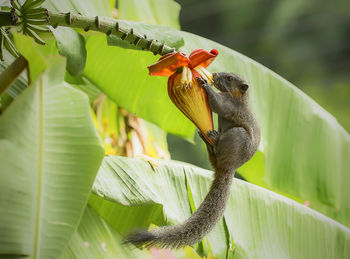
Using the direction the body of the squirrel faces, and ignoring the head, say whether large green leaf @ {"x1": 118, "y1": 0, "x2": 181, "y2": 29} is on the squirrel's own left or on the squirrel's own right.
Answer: on the squirrel's own right

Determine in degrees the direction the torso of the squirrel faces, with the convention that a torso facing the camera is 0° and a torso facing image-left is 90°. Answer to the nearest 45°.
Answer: approximately 90°
